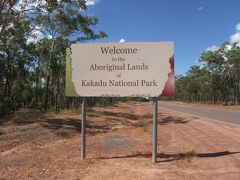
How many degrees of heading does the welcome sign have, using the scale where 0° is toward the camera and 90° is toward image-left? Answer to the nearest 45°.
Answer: approximately 0°
